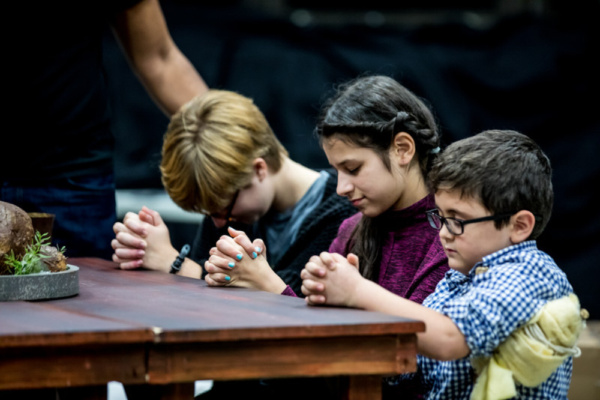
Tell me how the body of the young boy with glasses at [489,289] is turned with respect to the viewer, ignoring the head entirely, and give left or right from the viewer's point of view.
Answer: facing to the left of the viewer

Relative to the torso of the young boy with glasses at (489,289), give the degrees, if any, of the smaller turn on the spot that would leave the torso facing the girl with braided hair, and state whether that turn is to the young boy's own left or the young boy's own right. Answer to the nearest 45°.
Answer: approximately 45° to the young boy's own right

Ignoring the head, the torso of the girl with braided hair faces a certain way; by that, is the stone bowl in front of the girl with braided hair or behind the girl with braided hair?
in front

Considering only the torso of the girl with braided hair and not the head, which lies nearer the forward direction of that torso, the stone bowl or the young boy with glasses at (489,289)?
the stone bowl

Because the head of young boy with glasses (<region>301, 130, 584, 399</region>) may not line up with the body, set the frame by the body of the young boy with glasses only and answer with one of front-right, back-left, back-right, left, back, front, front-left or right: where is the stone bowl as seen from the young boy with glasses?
front

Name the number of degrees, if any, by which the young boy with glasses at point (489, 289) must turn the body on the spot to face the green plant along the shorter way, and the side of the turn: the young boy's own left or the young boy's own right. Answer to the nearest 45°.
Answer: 0° — they already face it

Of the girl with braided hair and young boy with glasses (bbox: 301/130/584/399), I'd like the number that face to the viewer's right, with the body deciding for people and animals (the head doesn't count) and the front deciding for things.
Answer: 0

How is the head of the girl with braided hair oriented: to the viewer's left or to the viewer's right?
to the viewer's left

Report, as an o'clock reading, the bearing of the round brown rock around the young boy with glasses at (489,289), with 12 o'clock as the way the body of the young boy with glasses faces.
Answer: The round brown rock is roughly at 12 o'clock from the young boy with glasses.

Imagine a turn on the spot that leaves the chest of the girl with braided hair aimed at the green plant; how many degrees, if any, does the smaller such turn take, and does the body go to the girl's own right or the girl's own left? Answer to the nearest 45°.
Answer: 0° — they already face it

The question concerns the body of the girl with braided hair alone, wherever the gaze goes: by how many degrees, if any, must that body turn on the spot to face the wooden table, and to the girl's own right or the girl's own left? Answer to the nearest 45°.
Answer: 0° — they already face it

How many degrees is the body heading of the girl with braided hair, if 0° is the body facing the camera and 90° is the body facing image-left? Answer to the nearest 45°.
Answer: approximately 45°
